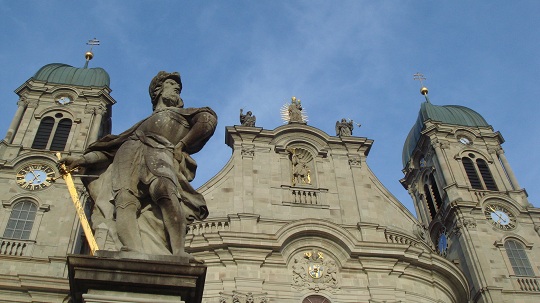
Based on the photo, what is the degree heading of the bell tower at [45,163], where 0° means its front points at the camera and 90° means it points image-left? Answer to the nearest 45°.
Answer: approximately 0°

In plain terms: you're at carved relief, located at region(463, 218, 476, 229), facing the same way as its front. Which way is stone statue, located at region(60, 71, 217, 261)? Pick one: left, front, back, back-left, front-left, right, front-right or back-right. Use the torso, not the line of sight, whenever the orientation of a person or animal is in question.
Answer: front

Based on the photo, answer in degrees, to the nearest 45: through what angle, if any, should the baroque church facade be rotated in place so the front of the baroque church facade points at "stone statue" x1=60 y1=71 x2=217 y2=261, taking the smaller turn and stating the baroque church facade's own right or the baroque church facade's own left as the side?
0° — it already faces it

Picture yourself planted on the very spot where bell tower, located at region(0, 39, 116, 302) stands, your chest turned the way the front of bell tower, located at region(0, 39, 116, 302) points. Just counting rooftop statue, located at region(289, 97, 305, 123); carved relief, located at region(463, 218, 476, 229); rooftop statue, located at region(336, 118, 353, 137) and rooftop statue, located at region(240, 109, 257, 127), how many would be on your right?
0

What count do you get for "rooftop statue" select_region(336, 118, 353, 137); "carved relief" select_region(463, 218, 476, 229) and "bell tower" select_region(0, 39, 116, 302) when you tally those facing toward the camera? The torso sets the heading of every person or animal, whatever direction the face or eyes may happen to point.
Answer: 3

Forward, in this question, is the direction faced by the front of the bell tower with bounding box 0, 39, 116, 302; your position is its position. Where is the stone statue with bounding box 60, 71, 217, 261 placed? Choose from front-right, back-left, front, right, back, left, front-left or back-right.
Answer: front

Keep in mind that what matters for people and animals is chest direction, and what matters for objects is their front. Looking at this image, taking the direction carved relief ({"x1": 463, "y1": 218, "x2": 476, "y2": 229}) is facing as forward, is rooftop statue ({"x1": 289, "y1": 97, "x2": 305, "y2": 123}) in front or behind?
in front

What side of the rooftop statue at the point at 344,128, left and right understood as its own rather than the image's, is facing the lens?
front

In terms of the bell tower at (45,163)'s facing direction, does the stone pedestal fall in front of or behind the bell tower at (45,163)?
in front

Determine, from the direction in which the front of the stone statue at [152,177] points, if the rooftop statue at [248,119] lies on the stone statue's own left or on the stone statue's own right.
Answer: on the stone statue's own left

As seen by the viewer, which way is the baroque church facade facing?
toward the camera

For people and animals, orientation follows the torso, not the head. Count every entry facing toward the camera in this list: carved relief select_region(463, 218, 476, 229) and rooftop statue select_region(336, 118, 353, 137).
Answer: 2

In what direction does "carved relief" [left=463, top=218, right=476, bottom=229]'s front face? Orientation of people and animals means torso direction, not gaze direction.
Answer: toward the camera

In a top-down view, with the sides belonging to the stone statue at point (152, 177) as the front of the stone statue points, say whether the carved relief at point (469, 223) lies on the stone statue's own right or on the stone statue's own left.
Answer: on the stone statue's own left
